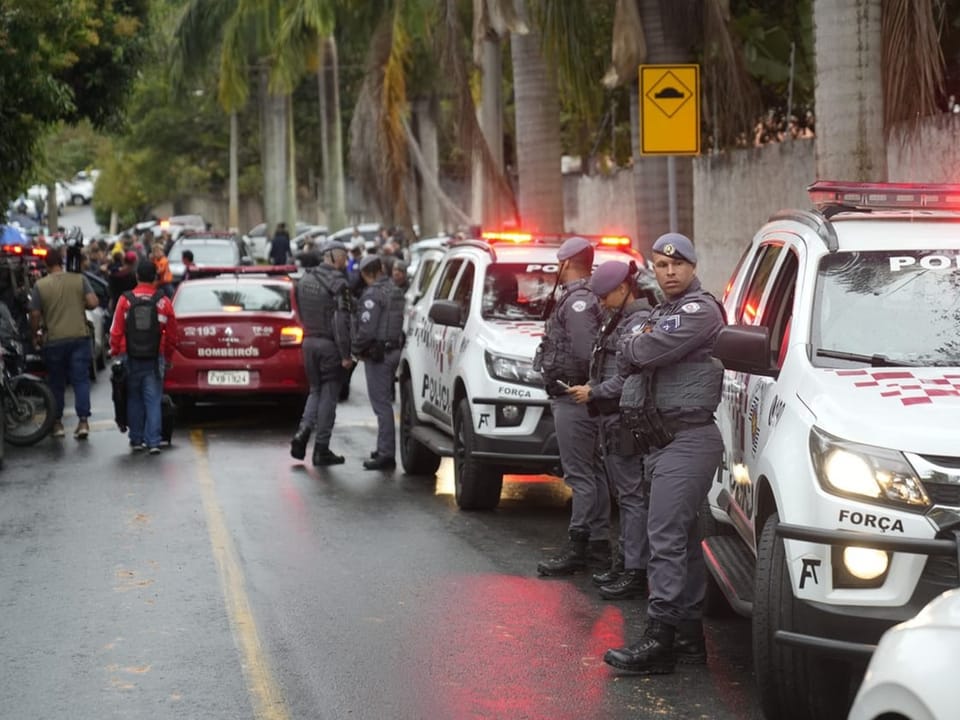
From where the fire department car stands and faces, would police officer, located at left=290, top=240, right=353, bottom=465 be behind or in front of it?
behind

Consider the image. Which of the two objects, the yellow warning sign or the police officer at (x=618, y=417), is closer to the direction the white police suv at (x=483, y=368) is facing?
the police officer

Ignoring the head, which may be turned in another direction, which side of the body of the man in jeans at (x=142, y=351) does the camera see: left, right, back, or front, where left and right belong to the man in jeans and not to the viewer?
back

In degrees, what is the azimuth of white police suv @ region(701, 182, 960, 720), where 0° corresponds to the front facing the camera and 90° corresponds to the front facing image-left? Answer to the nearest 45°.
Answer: approximately 315°

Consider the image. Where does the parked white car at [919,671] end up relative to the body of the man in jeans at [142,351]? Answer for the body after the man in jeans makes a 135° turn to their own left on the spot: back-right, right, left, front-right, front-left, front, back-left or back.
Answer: front-left

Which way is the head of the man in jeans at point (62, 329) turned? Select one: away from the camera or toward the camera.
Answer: away from the camera

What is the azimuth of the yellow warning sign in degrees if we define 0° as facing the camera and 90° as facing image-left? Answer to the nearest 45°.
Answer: approximately 0°

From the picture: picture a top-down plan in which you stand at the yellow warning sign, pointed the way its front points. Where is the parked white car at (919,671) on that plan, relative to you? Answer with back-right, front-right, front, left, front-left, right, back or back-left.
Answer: front

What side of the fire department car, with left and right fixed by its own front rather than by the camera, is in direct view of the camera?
back

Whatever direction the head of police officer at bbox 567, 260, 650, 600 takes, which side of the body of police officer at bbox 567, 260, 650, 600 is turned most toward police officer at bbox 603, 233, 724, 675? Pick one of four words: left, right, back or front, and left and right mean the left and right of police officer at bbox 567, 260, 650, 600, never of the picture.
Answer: left

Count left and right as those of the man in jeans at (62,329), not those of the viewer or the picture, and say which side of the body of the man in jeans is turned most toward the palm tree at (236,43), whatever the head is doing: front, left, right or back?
front

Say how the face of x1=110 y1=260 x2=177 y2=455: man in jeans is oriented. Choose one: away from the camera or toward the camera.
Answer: away from the camera

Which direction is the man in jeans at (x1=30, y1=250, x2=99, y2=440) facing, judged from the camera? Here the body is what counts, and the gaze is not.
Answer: away from the camera
